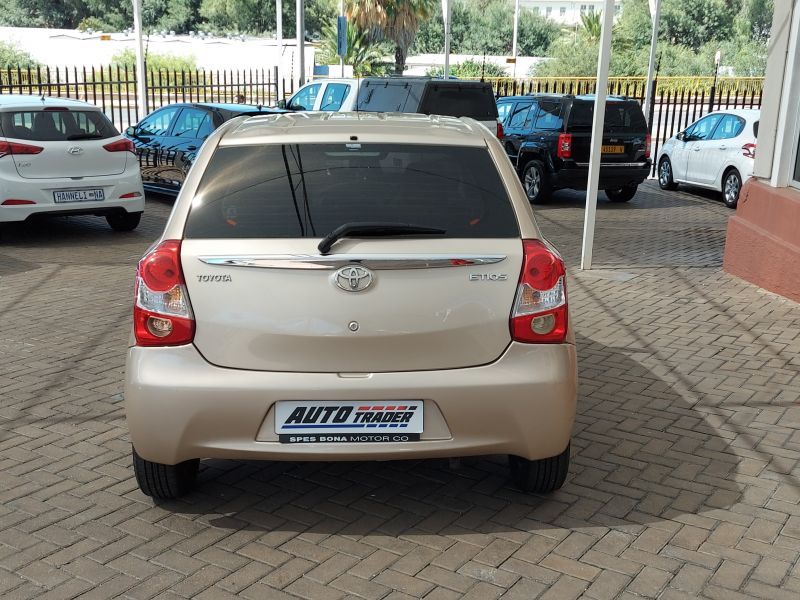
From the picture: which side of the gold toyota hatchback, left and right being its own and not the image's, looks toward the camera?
back

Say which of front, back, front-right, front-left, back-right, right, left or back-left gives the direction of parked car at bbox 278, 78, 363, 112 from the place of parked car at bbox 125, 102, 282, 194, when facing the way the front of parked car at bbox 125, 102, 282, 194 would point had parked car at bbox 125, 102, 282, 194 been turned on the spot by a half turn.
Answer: left

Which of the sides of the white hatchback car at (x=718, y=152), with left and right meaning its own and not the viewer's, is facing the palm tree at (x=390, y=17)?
front

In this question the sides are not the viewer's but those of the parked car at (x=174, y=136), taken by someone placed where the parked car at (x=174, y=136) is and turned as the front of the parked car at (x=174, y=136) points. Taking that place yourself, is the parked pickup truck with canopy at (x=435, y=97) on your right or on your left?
on your right

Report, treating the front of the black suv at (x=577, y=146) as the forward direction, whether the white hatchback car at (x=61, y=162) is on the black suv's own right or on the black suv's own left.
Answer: on the black suv's own left

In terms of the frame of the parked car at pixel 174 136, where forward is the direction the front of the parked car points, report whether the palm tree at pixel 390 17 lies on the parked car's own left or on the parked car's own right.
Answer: on the parked car's own right

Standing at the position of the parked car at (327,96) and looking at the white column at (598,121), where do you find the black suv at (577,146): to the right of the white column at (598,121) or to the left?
left

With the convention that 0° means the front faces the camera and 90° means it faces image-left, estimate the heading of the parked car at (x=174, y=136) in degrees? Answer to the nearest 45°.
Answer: approximately 135°

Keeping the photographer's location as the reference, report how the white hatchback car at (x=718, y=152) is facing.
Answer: facing away from the viewer and to the left of the viewer

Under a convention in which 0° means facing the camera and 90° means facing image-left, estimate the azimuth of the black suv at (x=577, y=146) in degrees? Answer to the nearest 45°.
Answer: approximately 135°

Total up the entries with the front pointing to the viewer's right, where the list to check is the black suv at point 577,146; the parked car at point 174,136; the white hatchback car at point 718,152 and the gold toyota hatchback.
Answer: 0

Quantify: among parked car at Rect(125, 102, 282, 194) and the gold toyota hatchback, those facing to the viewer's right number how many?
0

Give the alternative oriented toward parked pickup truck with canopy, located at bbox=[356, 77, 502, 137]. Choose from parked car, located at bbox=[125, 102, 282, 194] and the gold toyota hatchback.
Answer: the gold toyota hatchback
